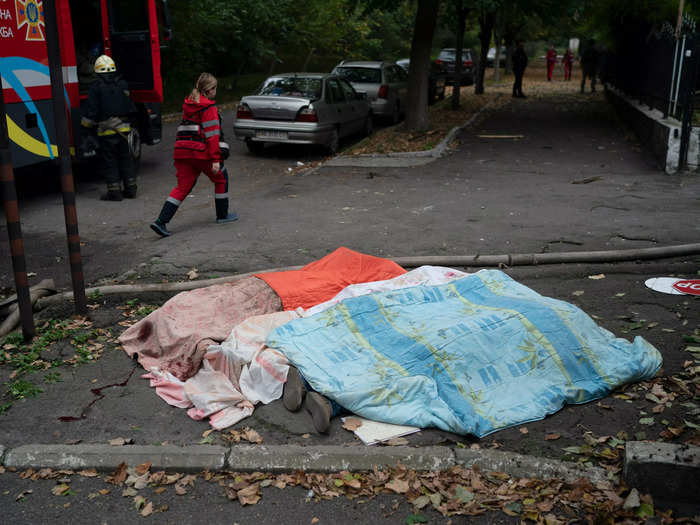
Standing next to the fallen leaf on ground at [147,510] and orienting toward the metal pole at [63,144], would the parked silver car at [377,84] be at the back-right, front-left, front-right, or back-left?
front-right

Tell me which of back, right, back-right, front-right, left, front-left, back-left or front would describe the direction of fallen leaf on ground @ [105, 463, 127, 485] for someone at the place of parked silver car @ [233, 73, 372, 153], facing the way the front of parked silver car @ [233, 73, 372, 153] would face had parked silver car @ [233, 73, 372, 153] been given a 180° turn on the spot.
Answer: front-left

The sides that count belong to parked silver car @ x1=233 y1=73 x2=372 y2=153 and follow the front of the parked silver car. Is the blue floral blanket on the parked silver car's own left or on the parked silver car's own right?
on the parked silver car's own right

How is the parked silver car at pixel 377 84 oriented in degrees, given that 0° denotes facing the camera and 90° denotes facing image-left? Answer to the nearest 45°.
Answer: approximately 225°

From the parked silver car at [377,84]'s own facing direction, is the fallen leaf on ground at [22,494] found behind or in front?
behind

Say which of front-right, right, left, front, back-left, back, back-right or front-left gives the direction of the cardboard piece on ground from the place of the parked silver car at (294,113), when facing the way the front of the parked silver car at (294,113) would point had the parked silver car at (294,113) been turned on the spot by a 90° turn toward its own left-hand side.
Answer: back-left

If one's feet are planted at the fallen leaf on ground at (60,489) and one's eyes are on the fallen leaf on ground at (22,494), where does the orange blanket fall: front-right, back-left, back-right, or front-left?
back-right

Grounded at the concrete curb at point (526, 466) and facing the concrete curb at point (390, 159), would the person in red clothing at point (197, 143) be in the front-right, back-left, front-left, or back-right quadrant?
front-left

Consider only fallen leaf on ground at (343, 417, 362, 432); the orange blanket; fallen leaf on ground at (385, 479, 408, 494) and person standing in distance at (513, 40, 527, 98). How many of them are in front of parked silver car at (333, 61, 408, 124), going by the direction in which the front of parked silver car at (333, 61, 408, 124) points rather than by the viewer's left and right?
1

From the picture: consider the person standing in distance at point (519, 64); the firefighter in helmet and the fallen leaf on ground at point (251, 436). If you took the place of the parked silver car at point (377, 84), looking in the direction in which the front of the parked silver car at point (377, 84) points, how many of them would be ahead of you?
1

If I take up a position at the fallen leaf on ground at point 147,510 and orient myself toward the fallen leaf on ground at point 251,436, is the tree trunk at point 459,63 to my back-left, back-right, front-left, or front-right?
front-left

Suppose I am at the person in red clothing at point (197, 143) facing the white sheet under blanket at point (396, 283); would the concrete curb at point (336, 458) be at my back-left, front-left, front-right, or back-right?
front-right

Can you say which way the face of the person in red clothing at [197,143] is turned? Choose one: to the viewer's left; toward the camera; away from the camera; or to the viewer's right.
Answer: to the viewer's right

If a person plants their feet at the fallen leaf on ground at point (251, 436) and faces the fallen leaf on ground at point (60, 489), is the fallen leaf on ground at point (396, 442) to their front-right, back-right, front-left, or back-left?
back-left
